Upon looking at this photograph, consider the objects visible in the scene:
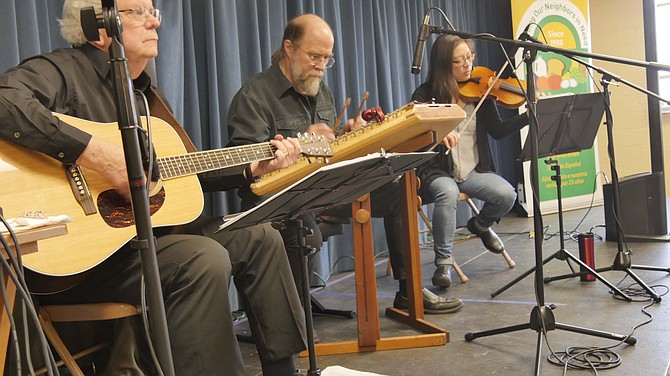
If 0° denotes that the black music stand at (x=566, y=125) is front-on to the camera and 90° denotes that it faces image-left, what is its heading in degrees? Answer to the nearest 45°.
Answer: approximately 135°

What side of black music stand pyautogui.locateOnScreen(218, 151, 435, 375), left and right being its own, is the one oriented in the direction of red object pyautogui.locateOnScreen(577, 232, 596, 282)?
right

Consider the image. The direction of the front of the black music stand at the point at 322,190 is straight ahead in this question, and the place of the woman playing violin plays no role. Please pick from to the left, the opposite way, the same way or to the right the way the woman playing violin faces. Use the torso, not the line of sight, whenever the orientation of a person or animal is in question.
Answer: the opposite way

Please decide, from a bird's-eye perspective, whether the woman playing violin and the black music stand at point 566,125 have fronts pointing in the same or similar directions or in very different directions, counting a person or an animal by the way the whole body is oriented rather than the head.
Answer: very different directions

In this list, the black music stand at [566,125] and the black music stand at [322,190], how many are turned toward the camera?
0

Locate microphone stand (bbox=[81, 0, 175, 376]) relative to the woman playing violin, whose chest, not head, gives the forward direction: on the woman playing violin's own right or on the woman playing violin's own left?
on the woman playing violin's own right

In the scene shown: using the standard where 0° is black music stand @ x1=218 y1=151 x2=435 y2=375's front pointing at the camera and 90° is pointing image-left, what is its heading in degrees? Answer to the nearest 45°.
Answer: approximately 135°
